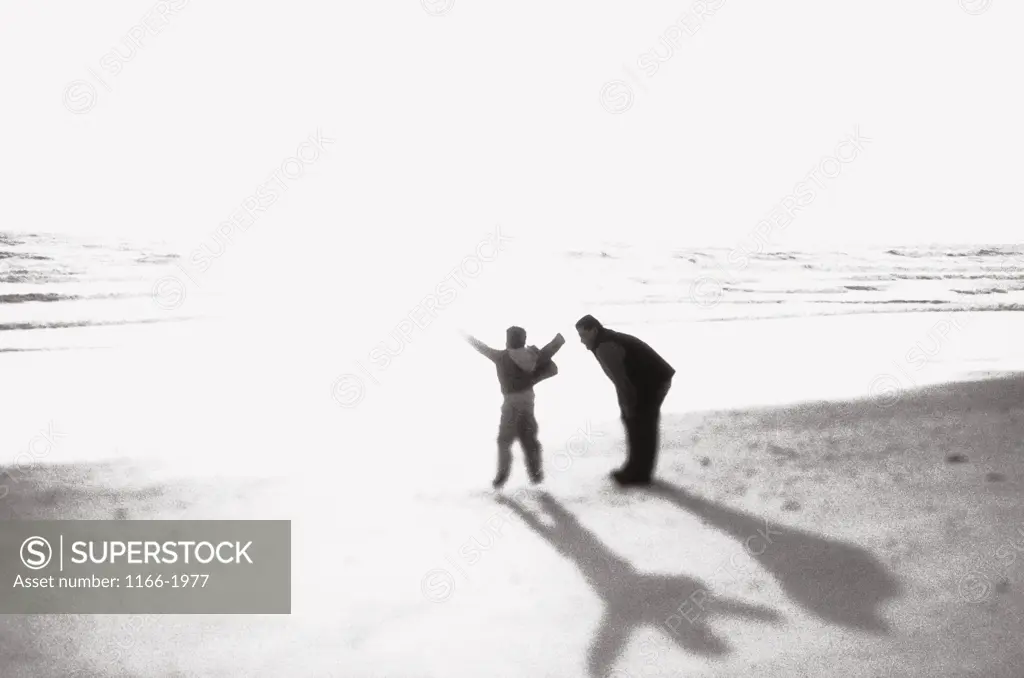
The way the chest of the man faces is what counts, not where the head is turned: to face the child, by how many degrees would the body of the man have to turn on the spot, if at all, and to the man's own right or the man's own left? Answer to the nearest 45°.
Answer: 0° — they already face them

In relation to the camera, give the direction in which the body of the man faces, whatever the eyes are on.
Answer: to the viewer's left
